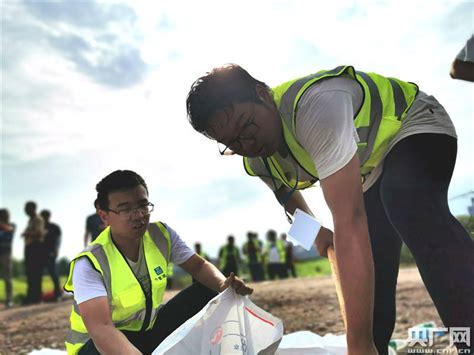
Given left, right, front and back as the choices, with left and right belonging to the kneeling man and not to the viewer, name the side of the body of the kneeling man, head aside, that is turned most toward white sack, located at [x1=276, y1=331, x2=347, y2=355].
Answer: left

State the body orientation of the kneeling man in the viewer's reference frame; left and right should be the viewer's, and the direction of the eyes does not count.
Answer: facing the viewer and to the right of the viewer

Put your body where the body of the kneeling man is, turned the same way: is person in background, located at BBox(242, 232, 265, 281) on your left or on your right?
on your left

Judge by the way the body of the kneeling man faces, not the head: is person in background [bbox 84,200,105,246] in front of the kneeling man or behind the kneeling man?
behind

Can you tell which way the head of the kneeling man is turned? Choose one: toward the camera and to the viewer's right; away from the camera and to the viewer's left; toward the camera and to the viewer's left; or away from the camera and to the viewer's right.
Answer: toward the camera and to the viewer's right

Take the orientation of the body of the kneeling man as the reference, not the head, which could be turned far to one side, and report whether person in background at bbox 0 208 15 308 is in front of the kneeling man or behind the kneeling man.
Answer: behind

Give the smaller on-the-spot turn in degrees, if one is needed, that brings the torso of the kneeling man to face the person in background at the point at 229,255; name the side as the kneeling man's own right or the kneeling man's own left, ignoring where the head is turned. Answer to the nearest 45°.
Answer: approximately 135° to the kneeling man's own left

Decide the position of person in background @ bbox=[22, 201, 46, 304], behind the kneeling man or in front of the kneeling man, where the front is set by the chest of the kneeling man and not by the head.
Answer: behind

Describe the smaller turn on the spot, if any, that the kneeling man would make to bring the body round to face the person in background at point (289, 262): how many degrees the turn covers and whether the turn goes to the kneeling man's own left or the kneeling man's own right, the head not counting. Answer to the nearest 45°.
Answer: approximately 135° to the kneeling man's own left

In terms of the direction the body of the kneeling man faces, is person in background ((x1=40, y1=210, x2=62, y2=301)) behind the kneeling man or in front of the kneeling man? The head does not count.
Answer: behind
